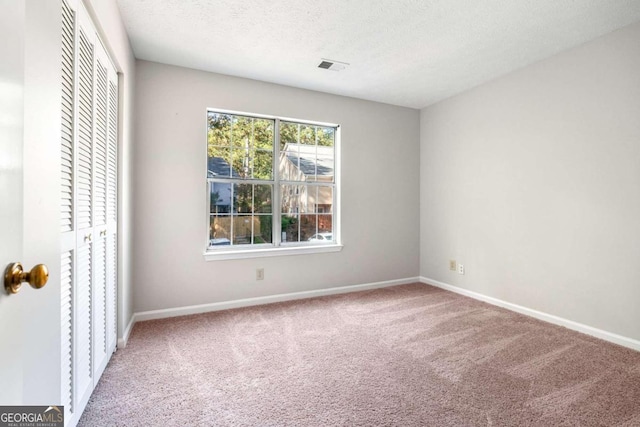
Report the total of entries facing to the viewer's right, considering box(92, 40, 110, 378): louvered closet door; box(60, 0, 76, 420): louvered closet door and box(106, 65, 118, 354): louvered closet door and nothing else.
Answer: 3

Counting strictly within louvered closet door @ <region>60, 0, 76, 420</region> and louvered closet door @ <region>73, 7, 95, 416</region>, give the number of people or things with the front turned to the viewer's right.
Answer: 2

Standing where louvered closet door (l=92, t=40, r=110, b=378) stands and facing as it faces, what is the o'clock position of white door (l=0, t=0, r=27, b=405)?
The white door is roughly at 3 o'clock from the louvered closet door.

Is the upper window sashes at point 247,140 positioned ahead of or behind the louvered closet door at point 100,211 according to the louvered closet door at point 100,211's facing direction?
ahead

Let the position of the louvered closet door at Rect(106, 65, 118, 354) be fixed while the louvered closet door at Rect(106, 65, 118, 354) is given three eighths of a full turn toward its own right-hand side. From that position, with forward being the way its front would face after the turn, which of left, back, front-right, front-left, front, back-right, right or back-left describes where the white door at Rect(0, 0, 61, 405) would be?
front-left

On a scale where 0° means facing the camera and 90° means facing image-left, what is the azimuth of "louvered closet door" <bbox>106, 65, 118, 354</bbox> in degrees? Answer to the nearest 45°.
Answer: approximately 270°

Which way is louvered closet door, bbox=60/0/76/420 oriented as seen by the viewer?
to the viewer's right

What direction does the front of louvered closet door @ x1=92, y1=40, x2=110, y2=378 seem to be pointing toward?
to the viewer's right

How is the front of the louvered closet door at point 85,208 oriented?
to the viewer's right

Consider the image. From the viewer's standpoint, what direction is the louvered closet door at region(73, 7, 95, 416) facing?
to the viewer's right

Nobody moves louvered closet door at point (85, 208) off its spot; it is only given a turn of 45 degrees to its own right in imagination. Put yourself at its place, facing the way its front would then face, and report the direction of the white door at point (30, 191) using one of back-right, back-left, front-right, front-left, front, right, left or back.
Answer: front-right
